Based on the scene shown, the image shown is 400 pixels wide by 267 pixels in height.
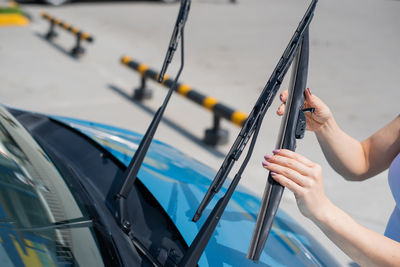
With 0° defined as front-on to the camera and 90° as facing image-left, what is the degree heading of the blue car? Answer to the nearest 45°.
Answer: approximately 225°

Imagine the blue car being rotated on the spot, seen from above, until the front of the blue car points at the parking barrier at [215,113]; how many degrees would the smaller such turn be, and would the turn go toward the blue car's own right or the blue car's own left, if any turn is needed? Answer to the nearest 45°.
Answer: approximately 45° to the blue car's own left
